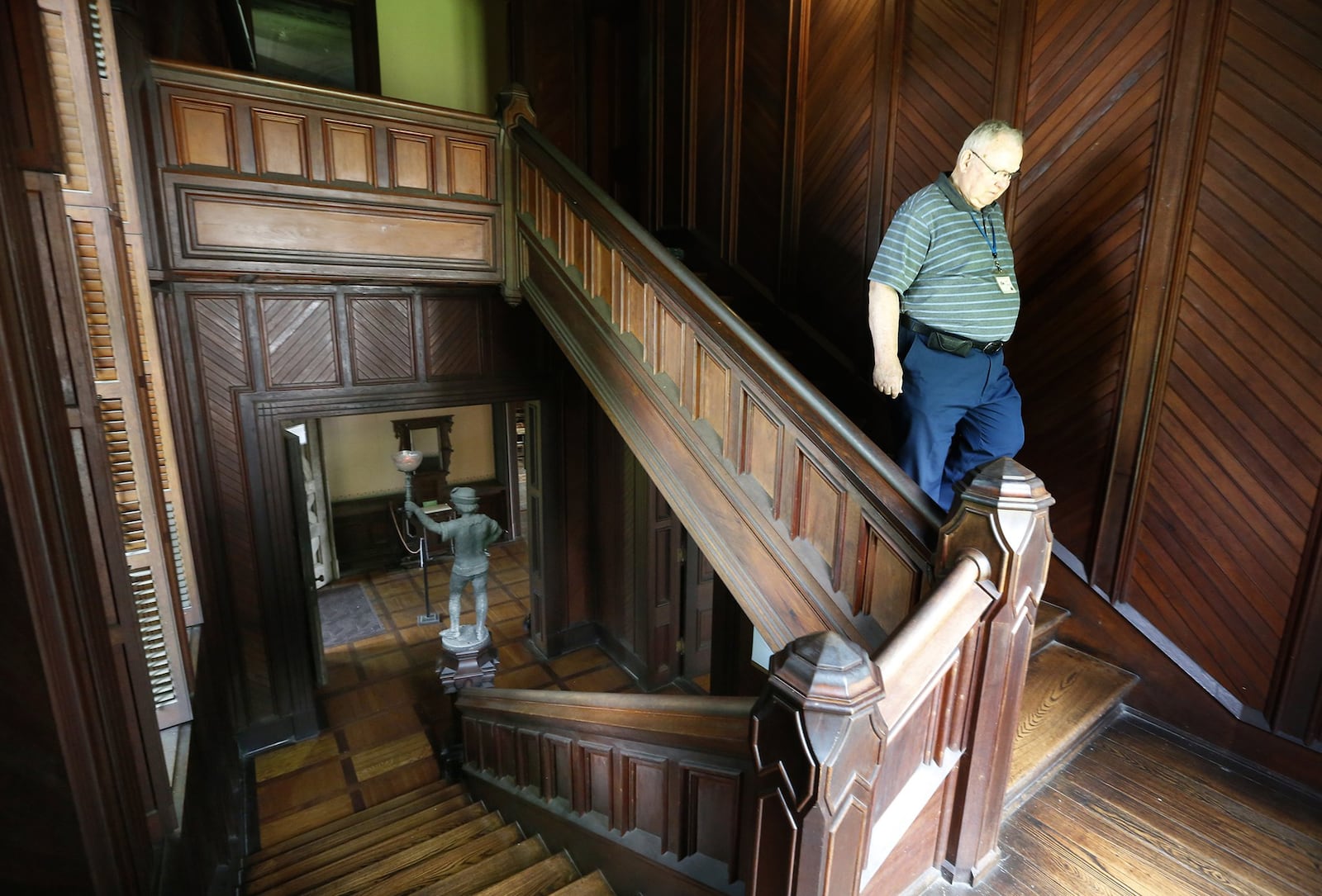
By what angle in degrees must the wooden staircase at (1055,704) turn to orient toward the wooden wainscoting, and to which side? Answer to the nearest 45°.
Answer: approximately 135° to its right

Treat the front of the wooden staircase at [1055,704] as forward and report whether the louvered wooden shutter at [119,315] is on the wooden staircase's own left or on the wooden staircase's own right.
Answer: on the wooden staircase's own right

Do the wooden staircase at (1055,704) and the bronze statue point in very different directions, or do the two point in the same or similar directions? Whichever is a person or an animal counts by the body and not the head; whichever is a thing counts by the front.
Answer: very different directions

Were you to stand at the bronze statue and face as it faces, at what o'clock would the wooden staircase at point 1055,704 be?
The wooden staircase is roughly at 5 o'clock from the bronze statue.

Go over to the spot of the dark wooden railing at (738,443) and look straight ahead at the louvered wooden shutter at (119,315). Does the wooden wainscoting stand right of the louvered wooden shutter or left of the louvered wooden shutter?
right

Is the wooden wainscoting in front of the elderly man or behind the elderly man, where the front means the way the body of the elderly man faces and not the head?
behind

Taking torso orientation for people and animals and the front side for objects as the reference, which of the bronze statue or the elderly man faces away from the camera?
the bronze statue

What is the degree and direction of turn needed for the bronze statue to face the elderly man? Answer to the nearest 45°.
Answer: approximately 135° to its right

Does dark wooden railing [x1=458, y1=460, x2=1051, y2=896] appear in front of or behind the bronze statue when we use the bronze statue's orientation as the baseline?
behind
